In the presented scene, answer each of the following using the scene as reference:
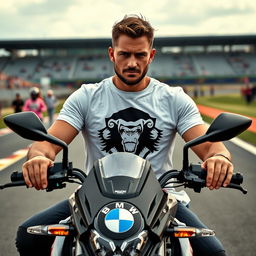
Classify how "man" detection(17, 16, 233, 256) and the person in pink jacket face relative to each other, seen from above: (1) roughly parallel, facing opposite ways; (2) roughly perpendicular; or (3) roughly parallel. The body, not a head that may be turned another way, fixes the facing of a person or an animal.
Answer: roughly parallel

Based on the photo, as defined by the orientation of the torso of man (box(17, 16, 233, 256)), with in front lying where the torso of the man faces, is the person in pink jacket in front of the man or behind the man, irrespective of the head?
behind

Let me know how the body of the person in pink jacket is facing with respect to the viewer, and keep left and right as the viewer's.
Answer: facing the viewer

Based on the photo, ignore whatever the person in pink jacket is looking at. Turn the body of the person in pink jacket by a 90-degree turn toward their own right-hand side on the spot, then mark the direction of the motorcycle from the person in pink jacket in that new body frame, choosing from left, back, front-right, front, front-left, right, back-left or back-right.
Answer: left

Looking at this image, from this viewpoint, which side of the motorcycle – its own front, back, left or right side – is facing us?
front

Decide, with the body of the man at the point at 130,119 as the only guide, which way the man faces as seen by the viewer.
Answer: toward the camera

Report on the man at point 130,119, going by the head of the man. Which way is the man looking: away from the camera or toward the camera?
toward the camera

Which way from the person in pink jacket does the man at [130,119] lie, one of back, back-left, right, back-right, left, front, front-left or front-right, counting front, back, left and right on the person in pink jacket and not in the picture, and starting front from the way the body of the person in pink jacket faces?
front
